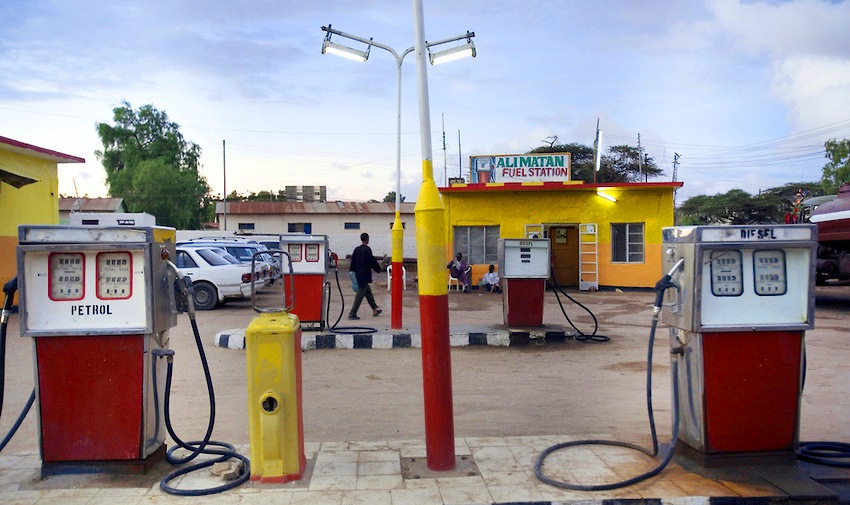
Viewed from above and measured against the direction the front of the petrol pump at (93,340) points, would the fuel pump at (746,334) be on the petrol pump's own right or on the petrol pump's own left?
on the petrol pump's own left

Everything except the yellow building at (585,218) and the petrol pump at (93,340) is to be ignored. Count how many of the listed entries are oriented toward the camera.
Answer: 2

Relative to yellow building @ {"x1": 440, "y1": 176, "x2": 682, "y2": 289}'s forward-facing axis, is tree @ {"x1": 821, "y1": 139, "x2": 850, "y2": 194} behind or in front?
behind

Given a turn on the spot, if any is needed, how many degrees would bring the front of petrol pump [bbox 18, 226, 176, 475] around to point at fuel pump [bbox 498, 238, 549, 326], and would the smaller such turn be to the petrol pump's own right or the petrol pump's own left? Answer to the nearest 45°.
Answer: approximately 135° to the petrol pump's own left

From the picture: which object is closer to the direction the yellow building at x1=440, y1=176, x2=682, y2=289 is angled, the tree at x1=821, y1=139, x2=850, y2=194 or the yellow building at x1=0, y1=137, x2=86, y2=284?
the yellow building

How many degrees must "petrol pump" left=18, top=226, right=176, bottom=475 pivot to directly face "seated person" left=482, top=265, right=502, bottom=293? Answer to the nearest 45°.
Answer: approximately 135° to its left

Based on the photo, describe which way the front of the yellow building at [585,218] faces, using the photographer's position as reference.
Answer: facing the viewer

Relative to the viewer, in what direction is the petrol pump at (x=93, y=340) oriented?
toward the camera

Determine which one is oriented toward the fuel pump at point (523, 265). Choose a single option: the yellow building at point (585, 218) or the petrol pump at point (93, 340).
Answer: the yellow building

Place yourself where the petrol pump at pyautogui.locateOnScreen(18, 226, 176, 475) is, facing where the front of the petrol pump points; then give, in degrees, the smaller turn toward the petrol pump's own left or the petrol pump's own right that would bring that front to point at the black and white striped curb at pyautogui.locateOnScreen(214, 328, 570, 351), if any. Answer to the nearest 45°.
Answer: approximately 135° to the petrol pump's own left

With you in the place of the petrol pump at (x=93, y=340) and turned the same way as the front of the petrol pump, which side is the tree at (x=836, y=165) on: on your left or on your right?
on your left

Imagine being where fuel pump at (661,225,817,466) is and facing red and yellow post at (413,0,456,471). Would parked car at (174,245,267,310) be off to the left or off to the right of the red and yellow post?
right

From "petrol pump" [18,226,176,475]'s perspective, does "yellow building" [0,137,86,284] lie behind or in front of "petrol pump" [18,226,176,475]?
behind

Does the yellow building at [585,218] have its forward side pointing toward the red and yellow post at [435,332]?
yes

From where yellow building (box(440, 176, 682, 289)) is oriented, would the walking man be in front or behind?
in front

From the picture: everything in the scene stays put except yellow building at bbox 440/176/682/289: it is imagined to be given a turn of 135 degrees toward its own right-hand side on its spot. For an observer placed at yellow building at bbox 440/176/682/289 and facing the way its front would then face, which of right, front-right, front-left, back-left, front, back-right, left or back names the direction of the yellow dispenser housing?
back-left
